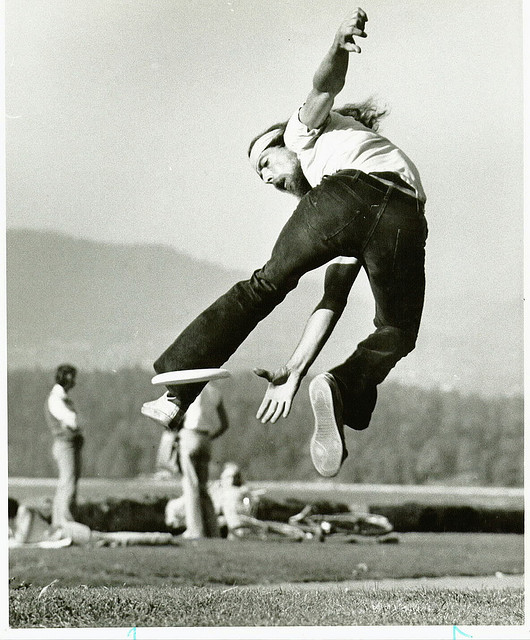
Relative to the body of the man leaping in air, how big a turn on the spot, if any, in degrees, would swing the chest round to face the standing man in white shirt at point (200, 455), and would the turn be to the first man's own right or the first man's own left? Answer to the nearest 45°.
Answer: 0° — they already face them

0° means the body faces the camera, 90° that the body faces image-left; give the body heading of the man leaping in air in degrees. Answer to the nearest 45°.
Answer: approximately 135°

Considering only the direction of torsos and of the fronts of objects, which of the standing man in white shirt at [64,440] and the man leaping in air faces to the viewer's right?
the standing man in white shirt

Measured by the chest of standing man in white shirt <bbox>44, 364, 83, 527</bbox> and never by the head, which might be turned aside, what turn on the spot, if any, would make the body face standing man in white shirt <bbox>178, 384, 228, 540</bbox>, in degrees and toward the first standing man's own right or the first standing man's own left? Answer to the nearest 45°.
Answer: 0° — they already face them

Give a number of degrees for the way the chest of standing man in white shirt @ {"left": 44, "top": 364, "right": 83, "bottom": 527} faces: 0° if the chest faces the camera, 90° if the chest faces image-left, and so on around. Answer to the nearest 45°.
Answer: approximately 270°

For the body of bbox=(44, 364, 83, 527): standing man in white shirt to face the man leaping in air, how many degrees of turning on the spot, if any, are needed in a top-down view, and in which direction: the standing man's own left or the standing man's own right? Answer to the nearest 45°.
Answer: approximately 45° to the standing man's own right

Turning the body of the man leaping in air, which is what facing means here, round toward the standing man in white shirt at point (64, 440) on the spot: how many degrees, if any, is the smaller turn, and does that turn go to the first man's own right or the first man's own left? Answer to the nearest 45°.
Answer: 0° — they already face them

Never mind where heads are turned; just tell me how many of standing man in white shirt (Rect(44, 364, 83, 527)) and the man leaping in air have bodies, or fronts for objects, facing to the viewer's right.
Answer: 1

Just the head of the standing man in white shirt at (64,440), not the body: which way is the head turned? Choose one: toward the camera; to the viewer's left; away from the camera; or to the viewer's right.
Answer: to the viewer's right
